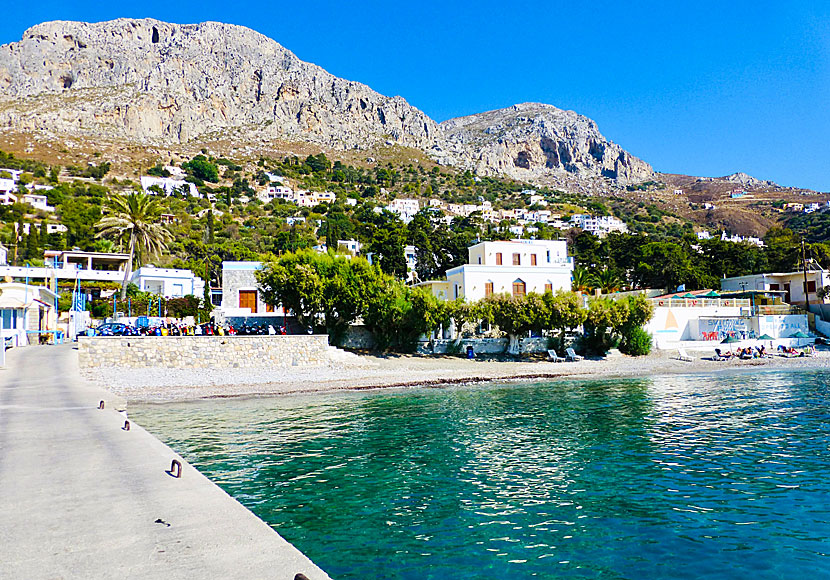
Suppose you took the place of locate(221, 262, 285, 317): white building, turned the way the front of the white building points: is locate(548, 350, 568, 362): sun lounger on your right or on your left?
on your left

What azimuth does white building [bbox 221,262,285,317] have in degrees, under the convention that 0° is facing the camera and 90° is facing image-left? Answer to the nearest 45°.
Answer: approximately 0°

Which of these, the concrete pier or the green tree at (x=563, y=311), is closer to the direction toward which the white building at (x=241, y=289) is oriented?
the concrete pier

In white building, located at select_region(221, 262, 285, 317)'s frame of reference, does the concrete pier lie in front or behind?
in front

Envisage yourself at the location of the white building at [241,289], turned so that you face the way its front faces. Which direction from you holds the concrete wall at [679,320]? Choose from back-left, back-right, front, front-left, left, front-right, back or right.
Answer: left

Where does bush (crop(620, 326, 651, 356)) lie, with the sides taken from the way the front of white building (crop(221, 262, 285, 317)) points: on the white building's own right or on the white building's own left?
on the white building's own left

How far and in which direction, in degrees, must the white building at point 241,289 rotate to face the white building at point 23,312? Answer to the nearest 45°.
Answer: approximately 90° to its right

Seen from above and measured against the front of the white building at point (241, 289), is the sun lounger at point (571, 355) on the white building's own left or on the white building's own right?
on the white building's own left

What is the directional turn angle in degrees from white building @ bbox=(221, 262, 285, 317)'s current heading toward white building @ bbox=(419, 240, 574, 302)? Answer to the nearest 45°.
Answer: approximately 90° to its left

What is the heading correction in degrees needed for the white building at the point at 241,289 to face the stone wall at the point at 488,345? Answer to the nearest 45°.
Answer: approximately 45° to its left

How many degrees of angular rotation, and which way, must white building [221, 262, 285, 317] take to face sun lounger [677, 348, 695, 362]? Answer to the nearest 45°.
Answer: approximately 90° to its left
